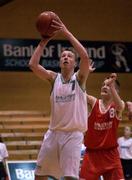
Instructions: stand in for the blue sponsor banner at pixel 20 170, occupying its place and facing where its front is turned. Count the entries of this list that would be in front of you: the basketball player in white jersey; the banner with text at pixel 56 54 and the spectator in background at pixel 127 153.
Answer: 1

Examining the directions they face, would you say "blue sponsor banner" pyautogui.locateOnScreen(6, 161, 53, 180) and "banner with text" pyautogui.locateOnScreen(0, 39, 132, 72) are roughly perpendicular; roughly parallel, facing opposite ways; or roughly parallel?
roughly parallel

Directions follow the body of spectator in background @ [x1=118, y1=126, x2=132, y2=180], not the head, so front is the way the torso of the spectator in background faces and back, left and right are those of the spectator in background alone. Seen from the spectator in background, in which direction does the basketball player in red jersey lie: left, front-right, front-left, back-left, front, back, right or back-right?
front

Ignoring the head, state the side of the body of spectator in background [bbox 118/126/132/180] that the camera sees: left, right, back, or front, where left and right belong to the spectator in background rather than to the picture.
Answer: front

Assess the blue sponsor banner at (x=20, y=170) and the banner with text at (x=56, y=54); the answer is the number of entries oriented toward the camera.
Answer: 2

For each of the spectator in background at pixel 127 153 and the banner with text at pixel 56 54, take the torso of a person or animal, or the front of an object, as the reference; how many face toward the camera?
2

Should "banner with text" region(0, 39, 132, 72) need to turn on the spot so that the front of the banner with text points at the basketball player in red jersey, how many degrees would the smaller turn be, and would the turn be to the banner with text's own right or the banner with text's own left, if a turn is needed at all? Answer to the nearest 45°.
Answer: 0° — it already faces them

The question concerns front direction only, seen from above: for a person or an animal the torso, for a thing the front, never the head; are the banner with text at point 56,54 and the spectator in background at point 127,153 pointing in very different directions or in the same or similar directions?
same or similar directions

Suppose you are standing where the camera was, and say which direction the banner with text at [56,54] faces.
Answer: facing the viewer

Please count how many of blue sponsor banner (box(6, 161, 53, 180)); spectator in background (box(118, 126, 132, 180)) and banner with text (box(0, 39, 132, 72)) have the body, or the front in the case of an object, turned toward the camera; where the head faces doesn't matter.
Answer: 3

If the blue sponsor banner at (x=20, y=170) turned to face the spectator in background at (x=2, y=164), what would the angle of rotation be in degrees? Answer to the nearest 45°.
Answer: approximately 90° to its right

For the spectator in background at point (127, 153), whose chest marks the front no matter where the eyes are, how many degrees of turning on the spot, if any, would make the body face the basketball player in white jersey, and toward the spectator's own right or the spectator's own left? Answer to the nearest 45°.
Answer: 0° — they already face them

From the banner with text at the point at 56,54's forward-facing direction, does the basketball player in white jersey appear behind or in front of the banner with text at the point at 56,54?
in front
